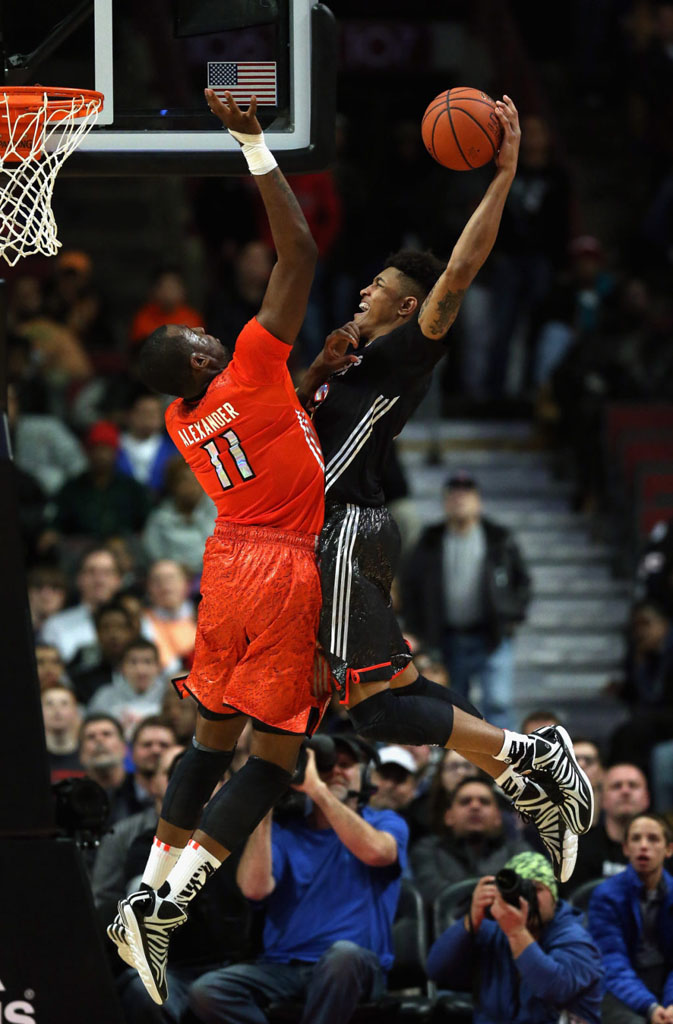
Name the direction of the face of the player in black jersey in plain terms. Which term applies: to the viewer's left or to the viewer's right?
to the viewer's left

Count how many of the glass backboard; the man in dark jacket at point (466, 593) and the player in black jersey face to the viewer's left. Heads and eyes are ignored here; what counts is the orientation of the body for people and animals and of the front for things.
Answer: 1

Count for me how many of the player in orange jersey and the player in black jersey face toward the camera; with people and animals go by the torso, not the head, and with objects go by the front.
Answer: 0

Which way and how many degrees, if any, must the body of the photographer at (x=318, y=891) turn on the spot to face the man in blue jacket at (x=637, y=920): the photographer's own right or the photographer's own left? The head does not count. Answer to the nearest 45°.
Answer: approximately 135° to the photographer's own left

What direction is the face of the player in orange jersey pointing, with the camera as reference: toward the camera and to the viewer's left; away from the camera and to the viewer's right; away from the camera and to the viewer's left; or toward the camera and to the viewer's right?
away from the camera and to the viewer's right

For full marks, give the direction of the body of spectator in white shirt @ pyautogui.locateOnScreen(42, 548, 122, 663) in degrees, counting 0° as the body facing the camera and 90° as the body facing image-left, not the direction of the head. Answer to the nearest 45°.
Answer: approximately 0°

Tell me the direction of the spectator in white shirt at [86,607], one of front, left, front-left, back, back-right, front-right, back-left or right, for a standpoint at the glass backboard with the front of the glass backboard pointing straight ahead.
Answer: back

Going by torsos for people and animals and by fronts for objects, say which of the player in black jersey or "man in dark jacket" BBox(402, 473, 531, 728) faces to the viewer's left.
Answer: the player in black jersey

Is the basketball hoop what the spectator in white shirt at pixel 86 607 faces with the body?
yes

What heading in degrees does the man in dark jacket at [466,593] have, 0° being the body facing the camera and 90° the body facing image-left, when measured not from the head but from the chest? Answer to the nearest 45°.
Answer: approximately 0°
